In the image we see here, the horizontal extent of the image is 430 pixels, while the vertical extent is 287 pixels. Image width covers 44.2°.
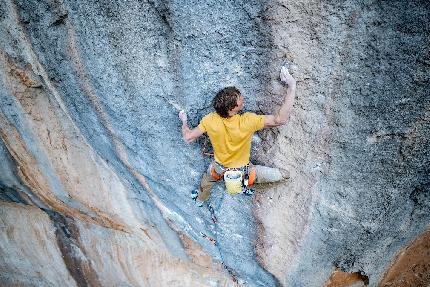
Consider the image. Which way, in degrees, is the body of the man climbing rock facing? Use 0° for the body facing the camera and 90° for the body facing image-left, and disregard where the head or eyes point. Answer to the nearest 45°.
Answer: approximately 180°
